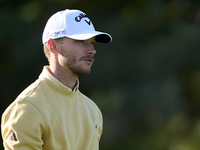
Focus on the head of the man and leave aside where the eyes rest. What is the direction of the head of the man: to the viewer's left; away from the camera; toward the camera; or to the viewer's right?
to the viewer's right

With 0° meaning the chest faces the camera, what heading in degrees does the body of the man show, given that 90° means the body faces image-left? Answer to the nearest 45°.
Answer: approximately 315°
